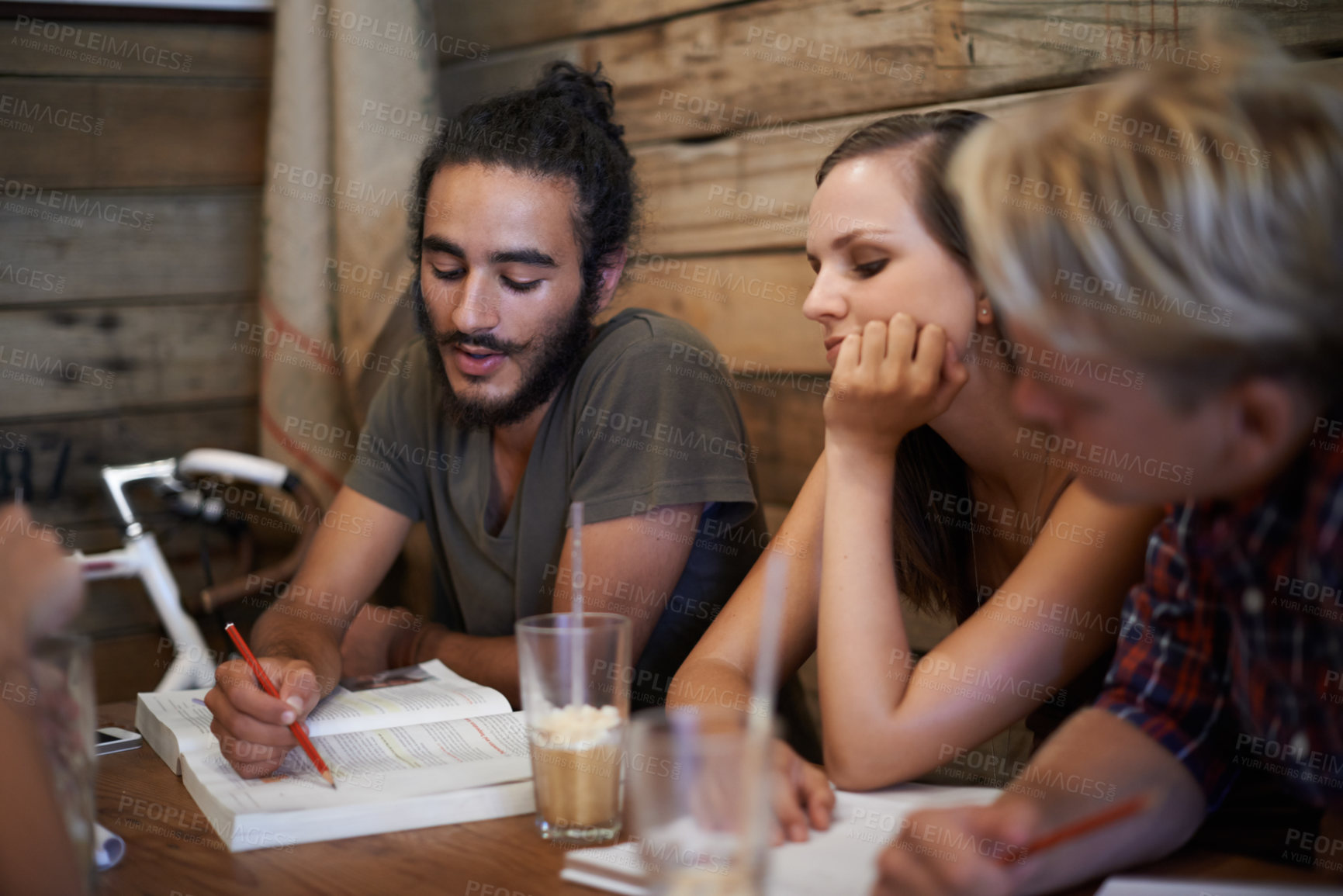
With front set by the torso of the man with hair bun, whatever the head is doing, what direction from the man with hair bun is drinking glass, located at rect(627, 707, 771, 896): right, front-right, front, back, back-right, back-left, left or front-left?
front-left

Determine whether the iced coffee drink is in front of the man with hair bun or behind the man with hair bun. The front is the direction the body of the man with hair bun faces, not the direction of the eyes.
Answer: in front

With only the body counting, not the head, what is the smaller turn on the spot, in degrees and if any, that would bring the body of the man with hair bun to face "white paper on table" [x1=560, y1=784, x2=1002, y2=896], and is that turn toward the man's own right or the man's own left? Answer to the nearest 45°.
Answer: approximately 45° to the man's own left

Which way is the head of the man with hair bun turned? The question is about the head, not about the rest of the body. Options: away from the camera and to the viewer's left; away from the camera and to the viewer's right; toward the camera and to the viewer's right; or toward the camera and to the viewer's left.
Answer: toward the camera and to the viewer's left

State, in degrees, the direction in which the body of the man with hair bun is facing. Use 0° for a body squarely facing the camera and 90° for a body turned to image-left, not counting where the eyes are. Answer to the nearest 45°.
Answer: approximately 45°

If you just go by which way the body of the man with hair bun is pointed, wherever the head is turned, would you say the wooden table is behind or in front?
in front
